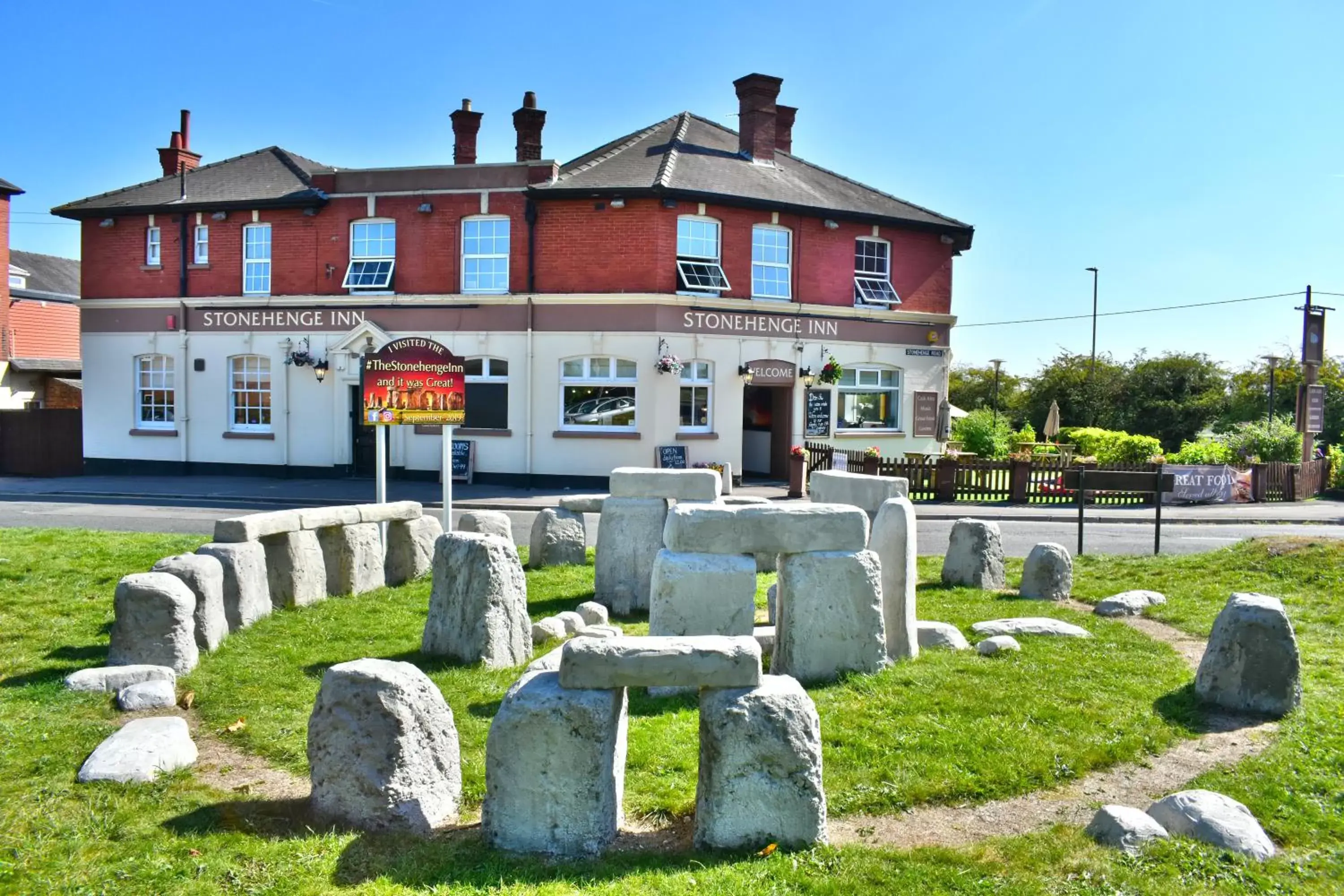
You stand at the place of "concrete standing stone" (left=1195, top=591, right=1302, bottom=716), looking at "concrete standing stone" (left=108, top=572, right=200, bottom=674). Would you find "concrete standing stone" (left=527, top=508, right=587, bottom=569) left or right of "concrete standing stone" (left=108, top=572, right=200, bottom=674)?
right

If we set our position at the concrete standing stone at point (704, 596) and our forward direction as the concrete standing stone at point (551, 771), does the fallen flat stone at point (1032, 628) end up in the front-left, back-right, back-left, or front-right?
back-left

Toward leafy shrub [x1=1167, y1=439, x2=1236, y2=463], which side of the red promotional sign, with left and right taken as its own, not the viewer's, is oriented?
left

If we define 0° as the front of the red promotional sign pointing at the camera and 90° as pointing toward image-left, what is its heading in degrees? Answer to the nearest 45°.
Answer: approximately 0°

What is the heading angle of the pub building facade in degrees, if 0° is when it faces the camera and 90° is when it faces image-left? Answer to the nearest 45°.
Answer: approximately 0°

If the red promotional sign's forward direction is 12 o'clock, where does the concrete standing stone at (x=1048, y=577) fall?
The concrete standing stone is roughly at 10 o'clock from the red promotional sign.

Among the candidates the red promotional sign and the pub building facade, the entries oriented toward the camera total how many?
2

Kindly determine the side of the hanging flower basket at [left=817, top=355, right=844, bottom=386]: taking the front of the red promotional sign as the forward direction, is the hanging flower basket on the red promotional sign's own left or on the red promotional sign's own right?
on the red promotional sign's own left

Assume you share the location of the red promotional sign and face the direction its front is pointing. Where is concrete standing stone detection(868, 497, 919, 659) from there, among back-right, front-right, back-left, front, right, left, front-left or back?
front-left

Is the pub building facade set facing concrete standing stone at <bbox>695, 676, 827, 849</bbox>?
yes
